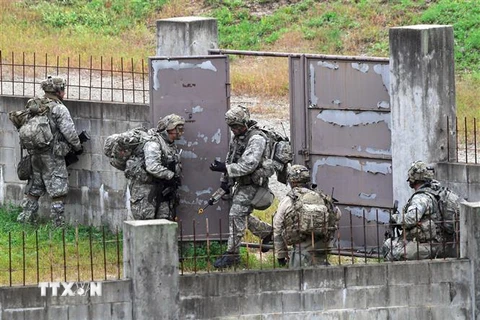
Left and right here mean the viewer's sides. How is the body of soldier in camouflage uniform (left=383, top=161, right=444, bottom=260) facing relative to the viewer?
facing to the left of the viewer

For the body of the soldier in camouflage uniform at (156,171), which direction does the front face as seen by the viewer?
to the viewer's right

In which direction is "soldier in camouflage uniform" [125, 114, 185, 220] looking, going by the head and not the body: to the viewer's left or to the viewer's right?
to the viewer's right

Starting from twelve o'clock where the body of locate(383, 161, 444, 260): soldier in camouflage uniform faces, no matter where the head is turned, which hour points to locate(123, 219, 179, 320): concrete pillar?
The concrete pillar is roughly at 11 o'clock from the soldier in camouflage uniform.
